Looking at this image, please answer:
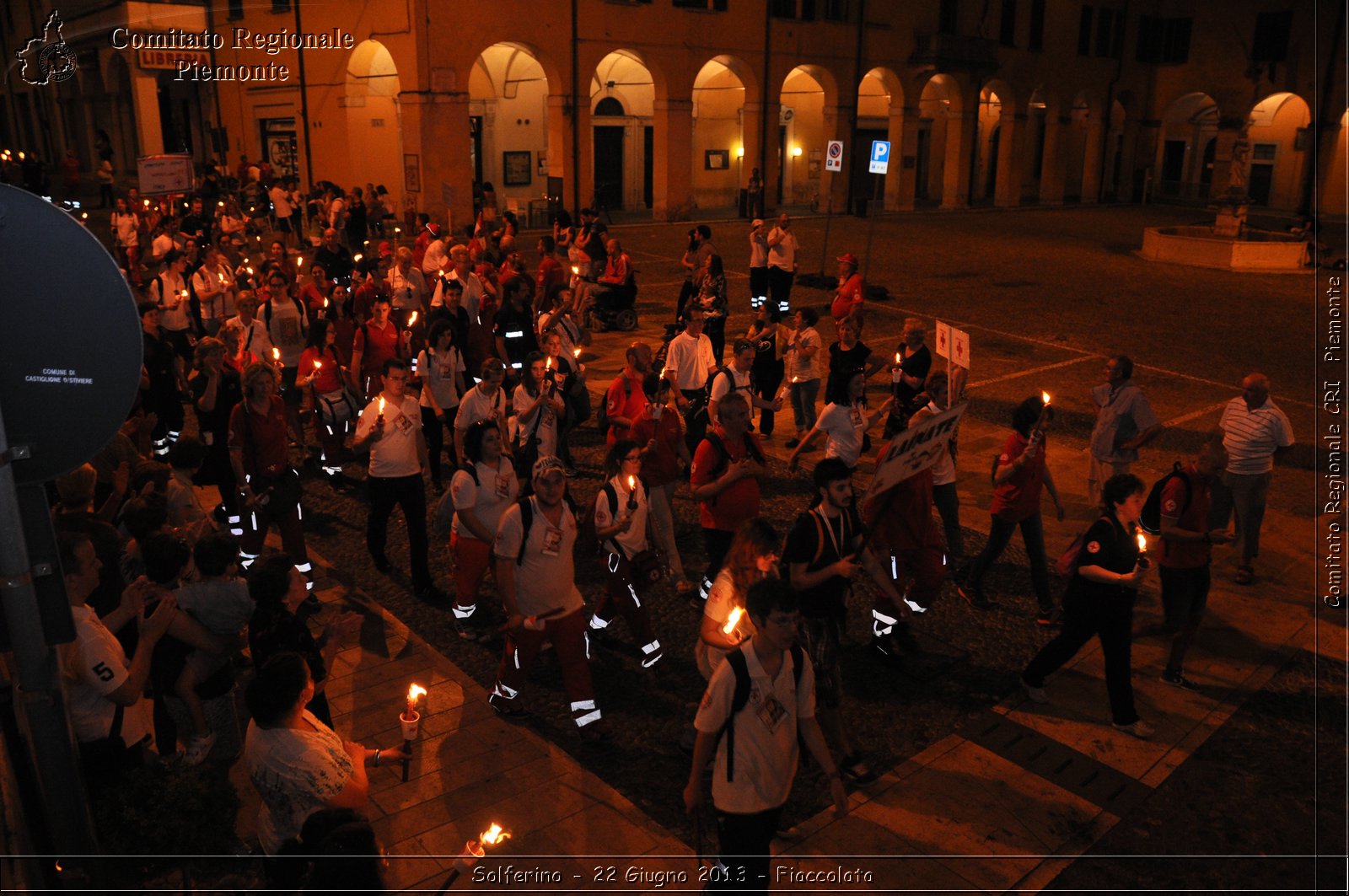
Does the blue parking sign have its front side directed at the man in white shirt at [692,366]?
yes

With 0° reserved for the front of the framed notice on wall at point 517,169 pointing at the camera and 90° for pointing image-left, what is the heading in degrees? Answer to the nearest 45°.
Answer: approximately 0°

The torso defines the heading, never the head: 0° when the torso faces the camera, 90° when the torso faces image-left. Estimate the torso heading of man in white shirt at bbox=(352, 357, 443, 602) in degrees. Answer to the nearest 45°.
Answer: approximately 315°

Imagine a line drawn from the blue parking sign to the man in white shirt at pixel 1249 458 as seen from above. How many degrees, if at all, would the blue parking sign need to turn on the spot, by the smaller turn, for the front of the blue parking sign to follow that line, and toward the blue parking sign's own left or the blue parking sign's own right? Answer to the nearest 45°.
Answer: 0° — it already faces them

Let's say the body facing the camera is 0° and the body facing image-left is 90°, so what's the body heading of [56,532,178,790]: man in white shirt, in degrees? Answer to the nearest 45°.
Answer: approximately 270°

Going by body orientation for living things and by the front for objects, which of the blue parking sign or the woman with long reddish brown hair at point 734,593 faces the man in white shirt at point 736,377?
the blue parking sign
